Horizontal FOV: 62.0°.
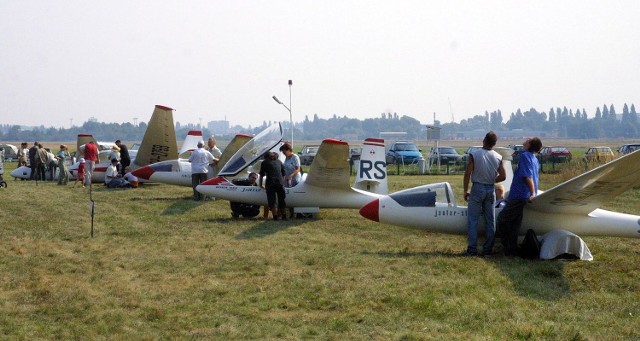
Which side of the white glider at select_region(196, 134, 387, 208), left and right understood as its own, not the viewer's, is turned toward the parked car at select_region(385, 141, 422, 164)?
right

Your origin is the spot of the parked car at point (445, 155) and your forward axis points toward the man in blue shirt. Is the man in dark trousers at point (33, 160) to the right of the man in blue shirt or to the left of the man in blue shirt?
right

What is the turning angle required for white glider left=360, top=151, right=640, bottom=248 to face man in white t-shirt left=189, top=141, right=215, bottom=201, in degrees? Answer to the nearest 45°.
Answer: approximately 45° to its right

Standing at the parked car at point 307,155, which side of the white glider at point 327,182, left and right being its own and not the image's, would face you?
right

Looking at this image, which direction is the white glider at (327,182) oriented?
to the viewer's left

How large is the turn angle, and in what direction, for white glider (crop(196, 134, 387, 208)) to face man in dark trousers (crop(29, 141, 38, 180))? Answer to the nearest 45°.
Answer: approximately 45° to its right

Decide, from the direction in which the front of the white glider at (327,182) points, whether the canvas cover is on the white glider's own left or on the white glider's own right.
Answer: on the white glider's own left

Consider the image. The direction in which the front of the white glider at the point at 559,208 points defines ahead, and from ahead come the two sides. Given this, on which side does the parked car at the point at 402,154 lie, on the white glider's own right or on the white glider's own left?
on the white glider's own right

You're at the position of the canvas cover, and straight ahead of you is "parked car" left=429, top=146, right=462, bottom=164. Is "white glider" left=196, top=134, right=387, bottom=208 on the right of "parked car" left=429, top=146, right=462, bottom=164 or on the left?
left

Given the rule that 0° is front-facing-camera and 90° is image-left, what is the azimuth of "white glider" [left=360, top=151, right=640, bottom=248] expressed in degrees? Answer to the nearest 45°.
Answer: approximately 90°

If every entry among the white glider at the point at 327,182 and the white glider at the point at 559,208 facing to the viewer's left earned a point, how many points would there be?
2

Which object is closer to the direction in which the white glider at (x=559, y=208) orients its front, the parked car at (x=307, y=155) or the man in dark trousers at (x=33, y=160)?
the man in dark trousers
